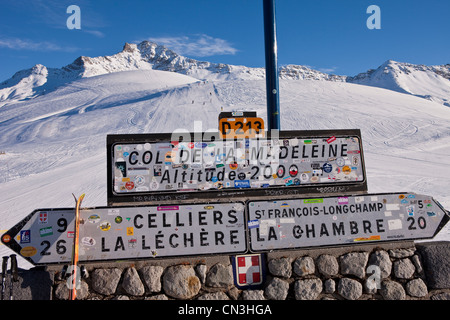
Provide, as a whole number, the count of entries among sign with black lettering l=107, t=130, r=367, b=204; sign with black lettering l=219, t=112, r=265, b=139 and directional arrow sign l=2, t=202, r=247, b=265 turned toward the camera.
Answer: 3

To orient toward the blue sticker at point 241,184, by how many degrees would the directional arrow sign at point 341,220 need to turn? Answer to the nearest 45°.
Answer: approximately 90° to its right

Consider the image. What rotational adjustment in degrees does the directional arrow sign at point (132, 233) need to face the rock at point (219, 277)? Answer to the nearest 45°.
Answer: approximately 90° to its left

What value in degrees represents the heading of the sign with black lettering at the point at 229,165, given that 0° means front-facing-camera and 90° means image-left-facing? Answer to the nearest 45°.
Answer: approximately 0°
